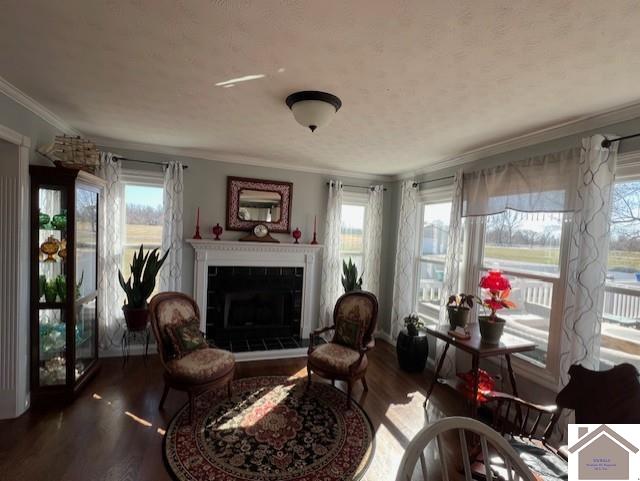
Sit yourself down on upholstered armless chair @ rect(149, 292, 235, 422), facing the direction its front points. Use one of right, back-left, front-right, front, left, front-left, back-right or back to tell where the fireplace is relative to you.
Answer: left

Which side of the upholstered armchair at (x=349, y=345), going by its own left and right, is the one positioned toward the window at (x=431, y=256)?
back

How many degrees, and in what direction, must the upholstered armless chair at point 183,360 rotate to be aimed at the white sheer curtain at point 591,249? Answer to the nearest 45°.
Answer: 0° — it already faces it

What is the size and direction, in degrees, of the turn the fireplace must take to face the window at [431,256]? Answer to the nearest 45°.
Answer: approximately 90° to its left

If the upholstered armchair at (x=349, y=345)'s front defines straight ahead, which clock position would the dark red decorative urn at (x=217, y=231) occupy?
The dark red decorative urn is roughly at 2 o'clock from the upholstered armchair.

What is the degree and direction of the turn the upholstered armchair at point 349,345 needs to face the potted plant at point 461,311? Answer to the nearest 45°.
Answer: approximately 135° to its left

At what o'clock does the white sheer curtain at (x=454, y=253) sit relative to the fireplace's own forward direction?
The white sheer curtain is roughly at 10 o'clock from the fireplace.

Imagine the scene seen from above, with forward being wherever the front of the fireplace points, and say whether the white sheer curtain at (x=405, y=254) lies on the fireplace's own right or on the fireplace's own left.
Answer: on the fireplace's own left

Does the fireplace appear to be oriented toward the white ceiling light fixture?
yes

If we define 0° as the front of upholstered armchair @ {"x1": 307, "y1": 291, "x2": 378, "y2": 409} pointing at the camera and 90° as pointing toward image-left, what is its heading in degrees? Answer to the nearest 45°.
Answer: approximately 45°

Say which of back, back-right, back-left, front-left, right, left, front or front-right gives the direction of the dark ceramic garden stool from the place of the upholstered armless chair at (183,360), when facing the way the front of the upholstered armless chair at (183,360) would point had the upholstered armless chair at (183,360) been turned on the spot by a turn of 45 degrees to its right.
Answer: left

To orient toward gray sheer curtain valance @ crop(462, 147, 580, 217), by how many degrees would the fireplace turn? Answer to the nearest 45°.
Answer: approximately 45° to its left

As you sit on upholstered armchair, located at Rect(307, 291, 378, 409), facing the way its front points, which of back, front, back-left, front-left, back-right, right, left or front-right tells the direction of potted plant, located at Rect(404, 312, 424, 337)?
back

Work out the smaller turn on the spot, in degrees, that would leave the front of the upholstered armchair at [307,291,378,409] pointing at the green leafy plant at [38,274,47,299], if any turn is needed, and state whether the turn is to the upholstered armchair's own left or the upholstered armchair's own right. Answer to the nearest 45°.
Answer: approximately 45° to the upholstered armchair's own right
